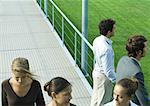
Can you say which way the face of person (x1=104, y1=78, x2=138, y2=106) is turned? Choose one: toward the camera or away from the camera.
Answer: toward the camera

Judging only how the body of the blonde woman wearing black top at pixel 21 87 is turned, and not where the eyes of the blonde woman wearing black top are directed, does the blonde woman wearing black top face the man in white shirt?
no

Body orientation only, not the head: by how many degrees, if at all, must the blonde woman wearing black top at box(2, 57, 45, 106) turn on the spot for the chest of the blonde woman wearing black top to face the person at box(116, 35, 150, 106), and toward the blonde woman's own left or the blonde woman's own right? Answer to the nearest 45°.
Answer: approximately 90° to the blonde woman's own left

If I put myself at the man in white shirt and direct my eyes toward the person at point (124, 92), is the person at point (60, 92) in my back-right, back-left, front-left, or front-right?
front-right

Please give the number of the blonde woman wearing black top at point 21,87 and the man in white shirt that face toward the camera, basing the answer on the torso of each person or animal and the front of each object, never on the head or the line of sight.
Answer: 1

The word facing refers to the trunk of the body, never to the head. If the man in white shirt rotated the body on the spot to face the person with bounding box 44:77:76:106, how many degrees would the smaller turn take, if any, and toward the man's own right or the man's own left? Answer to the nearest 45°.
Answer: approximately 90° to the man's own right

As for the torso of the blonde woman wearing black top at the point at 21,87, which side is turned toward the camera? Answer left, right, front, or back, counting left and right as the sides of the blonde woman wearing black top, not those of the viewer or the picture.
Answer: front

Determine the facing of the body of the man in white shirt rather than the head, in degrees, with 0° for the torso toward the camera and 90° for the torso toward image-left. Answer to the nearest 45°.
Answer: approximately 270°

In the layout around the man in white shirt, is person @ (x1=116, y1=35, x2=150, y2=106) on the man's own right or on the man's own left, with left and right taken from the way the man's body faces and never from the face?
on the man's own right

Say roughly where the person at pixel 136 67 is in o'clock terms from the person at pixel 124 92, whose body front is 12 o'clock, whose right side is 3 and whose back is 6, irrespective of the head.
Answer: the person at pixel 136 67 is roughly at 5 o'clock from the person at pixel 124 92.

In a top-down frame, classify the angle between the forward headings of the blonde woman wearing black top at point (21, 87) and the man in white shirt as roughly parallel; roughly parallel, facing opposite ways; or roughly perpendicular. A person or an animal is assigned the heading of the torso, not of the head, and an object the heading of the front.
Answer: roughly perpendicular

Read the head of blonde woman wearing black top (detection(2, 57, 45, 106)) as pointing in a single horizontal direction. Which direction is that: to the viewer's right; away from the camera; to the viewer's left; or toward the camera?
toward the camera
